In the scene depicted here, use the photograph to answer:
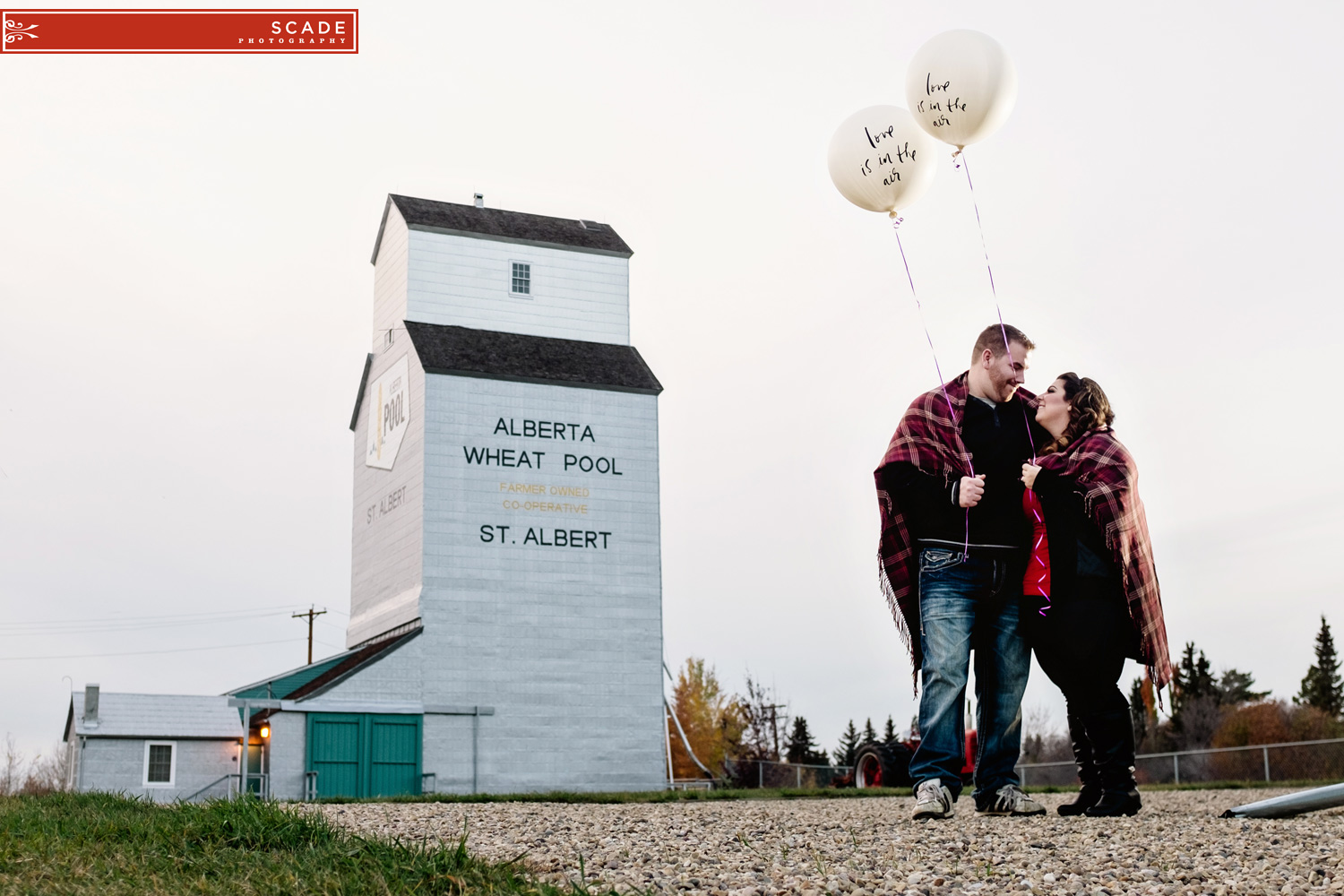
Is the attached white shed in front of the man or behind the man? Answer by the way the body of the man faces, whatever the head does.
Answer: behind

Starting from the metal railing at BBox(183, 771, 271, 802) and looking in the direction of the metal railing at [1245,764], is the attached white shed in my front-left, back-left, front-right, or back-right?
back-left

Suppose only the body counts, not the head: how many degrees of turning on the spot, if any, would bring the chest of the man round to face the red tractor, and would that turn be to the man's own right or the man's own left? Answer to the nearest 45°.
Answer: approximately 135° to the man's own left

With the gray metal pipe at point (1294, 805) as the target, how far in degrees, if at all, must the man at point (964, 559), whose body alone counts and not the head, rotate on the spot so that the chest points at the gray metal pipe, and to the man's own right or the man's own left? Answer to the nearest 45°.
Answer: approximately 45° to the man's own left

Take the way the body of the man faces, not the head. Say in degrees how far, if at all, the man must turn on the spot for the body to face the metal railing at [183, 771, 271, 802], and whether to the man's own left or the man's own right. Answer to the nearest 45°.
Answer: approximately 180°

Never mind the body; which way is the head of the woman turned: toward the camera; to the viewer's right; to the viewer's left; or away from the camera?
to the viewer's left

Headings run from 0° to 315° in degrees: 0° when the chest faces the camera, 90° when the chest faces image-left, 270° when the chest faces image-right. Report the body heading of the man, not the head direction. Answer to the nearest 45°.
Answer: approximately 315°

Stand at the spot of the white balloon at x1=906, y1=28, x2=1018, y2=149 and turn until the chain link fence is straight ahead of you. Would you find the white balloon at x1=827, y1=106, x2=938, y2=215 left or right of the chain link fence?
left

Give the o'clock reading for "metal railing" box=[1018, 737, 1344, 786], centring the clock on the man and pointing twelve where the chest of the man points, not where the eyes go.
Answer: The metal railing is roughly at 8 o'clock from the man.
